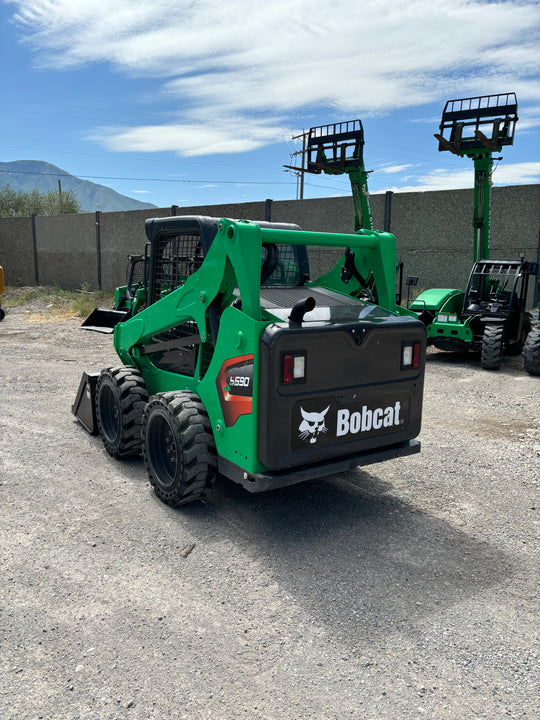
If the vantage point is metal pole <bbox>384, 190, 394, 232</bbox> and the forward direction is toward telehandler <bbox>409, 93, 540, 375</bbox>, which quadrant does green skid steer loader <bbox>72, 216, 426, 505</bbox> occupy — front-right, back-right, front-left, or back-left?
front-right

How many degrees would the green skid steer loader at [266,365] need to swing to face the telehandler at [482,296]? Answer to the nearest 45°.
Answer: approximately 90° to its right

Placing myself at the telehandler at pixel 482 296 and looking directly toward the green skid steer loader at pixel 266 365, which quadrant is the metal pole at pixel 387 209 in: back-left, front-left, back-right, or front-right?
back-right

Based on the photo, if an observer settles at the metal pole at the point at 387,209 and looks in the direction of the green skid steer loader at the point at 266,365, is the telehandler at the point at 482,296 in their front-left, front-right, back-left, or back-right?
front-left

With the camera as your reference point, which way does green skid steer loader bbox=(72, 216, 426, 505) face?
facing away from the viewer and to the left of the viewer

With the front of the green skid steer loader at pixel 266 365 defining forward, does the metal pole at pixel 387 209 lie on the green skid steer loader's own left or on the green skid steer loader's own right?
on the green skid steer loader's own right
